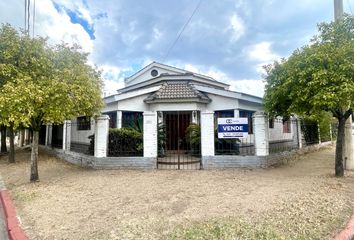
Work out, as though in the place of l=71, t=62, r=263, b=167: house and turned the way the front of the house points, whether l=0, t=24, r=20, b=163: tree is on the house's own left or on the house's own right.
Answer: on the house's own right

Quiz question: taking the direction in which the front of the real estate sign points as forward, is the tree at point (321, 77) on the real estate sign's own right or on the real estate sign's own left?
on the real estate sign's own left

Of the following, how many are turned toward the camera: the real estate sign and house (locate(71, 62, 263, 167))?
2

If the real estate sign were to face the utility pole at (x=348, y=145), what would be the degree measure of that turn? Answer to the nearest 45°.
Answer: approximately 90° to its left

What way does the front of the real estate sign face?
toward the camera

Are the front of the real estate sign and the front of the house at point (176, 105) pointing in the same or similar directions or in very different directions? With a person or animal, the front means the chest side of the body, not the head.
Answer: same or similar directions

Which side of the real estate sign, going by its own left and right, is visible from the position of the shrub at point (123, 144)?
right

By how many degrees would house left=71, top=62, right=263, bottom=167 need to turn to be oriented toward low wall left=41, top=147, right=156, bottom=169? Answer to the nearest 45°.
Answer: approximately 45° to its right

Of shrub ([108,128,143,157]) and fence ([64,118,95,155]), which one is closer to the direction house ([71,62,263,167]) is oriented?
the shrub

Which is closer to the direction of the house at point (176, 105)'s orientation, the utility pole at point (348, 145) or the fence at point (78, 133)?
the utility pole

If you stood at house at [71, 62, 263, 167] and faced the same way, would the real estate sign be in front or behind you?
in front

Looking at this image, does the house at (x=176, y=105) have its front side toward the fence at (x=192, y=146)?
yes
